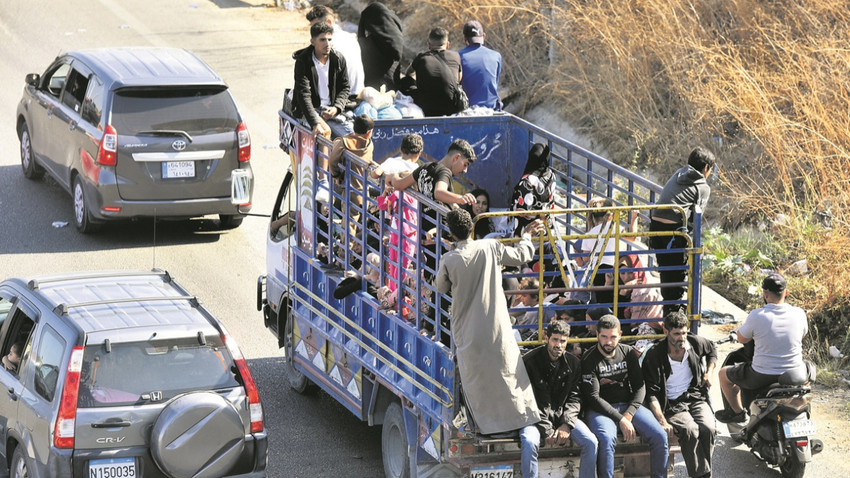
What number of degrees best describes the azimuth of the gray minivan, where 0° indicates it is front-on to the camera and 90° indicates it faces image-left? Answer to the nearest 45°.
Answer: approximately 135°

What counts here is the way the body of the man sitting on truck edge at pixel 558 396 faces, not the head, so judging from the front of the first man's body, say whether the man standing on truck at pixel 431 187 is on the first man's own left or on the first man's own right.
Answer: on the first man's own right

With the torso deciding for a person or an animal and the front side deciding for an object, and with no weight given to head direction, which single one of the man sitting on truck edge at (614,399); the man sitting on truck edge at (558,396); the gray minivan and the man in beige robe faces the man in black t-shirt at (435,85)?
the man in beige robe

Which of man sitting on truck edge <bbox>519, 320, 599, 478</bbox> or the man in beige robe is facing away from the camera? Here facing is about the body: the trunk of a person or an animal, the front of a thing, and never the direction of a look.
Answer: the man in beige robe

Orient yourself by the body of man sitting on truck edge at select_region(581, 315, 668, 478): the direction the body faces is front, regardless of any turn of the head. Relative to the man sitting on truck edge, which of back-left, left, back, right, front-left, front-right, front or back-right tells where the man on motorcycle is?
back-left

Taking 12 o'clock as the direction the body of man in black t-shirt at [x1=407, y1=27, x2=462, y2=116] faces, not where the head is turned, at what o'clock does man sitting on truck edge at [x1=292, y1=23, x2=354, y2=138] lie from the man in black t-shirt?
The man sitting on truck edge is roughly at 8 o'clock from the man in black t-shirt.

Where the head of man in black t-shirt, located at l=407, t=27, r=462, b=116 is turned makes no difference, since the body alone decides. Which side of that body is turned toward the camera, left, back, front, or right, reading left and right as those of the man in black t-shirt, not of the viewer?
back
